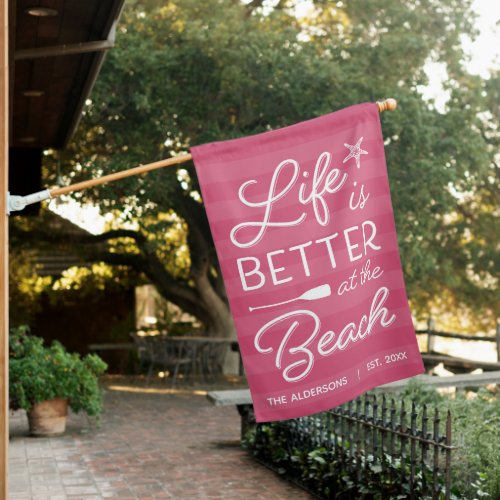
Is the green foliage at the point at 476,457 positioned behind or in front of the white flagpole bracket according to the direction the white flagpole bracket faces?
in front

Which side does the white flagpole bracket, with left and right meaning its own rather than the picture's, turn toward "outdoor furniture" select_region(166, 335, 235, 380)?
left

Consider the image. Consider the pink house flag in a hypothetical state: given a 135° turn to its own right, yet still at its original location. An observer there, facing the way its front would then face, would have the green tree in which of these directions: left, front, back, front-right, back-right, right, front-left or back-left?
front-right

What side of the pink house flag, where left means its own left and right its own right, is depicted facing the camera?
front

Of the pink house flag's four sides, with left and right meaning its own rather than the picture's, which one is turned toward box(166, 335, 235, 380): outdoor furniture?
back

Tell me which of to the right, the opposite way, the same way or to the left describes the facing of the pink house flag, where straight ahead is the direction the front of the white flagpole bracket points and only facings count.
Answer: to the right

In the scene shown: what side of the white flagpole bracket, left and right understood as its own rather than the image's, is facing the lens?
right

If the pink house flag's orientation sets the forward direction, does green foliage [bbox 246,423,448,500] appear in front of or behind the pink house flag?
behind

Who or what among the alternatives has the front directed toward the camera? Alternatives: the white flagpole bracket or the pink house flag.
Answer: the pink house flag

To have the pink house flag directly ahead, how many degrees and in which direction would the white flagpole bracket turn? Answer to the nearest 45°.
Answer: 0° — it already faces it

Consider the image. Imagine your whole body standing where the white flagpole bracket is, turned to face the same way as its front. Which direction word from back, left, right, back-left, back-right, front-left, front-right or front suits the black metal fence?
front-left

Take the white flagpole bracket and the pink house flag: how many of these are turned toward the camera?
1
